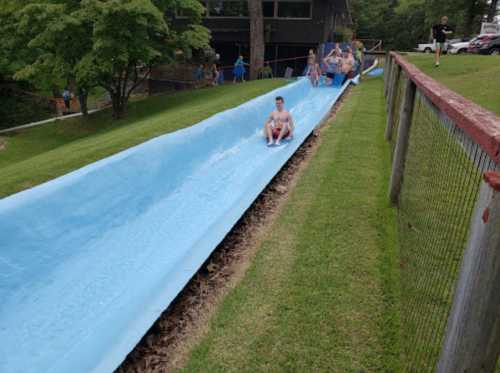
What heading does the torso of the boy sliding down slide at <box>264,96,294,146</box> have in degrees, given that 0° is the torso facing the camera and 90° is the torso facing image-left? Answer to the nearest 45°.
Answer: approximately 0°

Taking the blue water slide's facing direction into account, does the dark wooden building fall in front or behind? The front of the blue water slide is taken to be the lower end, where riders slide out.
behind

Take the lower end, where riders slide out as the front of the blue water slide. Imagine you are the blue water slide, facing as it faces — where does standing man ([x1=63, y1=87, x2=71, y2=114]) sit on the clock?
The standing man is roughly at 4 o'clock from the blue water slide.

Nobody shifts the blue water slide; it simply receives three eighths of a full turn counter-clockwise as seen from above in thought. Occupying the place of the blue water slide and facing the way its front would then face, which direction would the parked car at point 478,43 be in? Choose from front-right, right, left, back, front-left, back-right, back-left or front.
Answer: front-left

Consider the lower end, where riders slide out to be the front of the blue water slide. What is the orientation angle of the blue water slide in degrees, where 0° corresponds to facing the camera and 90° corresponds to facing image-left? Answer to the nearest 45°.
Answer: approximately 45°

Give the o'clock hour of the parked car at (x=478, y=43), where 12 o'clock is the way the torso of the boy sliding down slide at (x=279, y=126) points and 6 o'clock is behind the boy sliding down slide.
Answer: The parked car is roughly at 7 o'clock from the boy sliding down slide.

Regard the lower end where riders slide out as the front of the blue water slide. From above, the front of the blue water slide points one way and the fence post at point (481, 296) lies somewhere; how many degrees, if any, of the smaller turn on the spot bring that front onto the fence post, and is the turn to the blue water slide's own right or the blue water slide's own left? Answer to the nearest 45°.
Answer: approximately 90° to the blue water slide's own left

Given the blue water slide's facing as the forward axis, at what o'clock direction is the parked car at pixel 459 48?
The parked car is roughly at 6 o'clock from the blue water slide.

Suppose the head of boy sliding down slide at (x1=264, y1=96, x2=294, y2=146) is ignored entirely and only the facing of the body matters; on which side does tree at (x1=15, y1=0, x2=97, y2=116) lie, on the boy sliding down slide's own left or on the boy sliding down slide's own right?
on the boy sliding down slide's own right

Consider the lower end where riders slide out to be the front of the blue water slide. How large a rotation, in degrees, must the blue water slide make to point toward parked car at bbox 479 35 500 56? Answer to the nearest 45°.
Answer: approximately 180°
